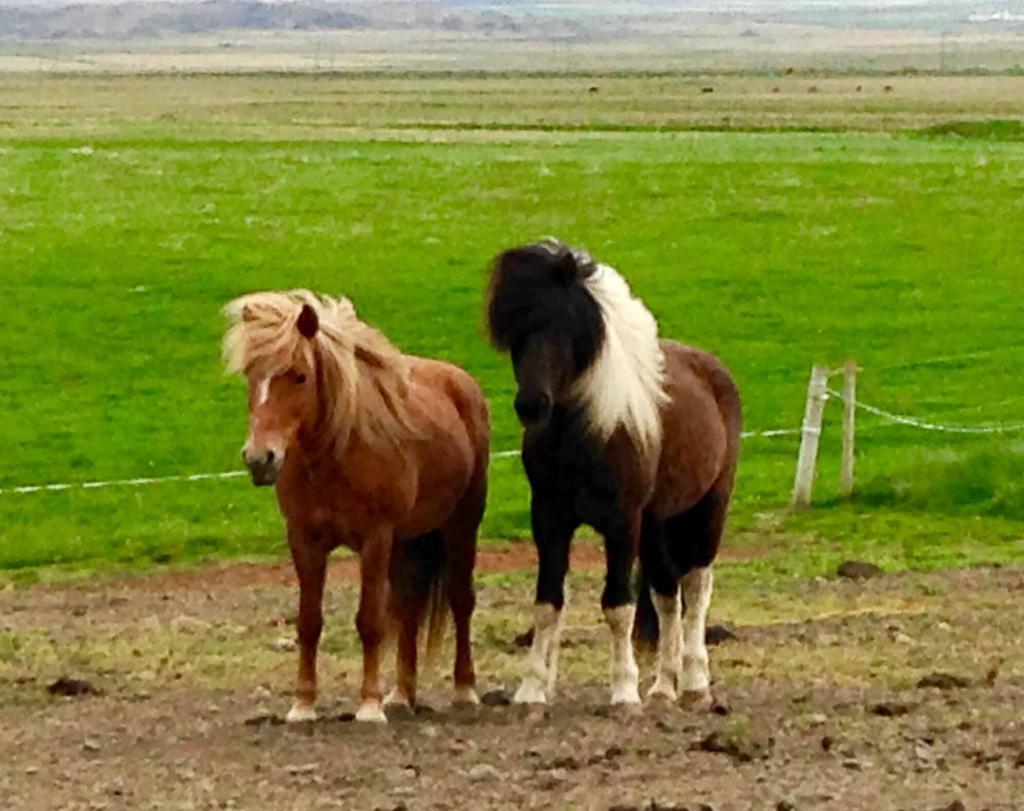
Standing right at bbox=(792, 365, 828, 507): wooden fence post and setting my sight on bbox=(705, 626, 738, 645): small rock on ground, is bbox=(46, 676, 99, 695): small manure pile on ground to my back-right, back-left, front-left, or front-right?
front-right

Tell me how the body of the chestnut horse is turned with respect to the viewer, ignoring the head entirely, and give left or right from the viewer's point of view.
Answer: facing the viewer and to the left of the viewer

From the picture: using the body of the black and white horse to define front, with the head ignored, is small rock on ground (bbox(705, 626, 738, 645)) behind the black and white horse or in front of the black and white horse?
behind

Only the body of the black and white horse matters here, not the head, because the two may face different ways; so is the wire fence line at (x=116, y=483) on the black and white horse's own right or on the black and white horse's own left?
on the black and white horse's own right

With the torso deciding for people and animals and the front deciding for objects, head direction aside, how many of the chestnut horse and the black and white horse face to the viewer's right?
0

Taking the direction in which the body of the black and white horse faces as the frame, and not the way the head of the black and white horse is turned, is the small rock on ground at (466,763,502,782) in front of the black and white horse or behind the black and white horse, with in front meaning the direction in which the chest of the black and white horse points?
in front

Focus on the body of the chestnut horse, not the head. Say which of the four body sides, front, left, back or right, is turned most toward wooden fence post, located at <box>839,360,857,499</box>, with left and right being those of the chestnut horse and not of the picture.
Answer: back

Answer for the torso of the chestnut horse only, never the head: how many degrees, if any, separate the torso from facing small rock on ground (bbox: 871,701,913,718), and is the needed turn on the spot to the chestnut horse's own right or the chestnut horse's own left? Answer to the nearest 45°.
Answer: approximately 135° to the chestnut horse's own left

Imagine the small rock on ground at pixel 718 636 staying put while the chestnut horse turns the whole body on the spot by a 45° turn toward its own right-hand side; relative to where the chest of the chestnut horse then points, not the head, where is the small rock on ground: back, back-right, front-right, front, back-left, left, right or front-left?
back-right

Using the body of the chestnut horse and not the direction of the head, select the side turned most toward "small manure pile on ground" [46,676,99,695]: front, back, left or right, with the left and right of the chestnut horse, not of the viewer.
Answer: right

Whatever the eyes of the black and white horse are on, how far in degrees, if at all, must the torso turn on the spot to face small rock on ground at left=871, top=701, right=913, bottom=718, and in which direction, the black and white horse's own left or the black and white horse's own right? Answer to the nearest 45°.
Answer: approximately 135° to the black and white horse's own left

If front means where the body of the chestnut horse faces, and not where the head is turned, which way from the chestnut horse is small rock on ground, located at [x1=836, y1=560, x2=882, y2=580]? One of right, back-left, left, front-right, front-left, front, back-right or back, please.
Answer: back

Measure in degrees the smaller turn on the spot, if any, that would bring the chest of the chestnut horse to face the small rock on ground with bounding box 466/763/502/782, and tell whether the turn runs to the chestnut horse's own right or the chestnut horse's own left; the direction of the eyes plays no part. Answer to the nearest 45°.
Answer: approximately 45° to the chestnut horse's own left

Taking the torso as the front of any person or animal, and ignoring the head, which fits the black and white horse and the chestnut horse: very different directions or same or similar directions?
same or similar directions
